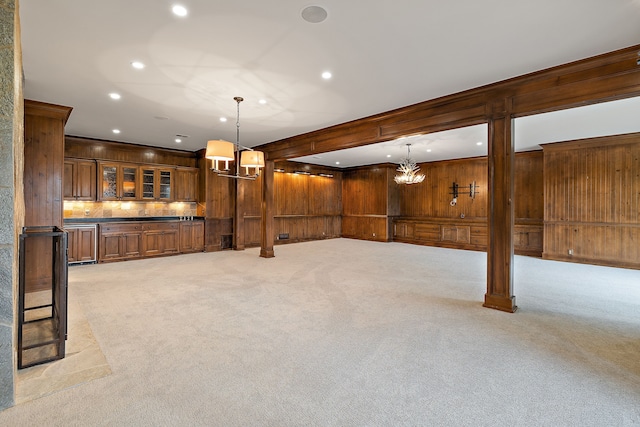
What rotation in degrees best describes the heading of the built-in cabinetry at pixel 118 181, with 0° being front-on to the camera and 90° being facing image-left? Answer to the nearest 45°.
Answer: approximately 0°

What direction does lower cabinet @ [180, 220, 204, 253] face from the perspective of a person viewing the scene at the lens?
facing the viewer

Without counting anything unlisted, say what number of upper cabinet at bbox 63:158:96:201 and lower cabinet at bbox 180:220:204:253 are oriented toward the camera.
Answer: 2

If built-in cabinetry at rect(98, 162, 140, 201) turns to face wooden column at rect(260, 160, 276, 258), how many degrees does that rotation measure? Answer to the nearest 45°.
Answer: approximately 45° to its left

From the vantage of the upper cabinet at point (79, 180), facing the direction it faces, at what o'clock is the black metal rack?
The black metal rack is roughly at 12 o'clock from the upper cabinet.

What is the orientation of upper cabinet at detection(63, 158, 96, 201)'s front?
toward the camera

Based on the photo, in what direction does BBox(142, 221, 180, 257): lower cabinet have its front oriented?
toward the camera

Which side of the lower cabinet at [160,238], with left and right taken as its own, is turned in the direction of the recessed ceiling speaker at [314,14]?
front
